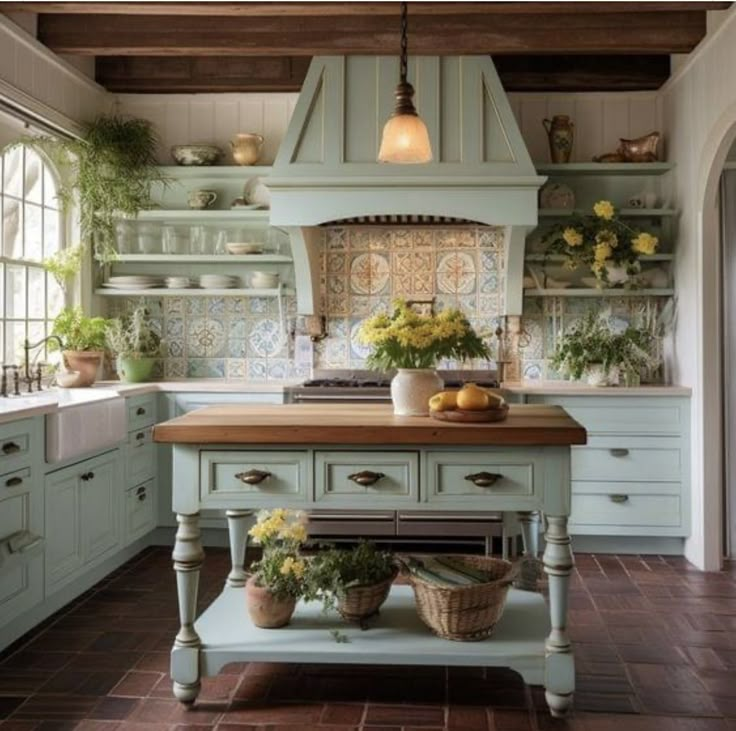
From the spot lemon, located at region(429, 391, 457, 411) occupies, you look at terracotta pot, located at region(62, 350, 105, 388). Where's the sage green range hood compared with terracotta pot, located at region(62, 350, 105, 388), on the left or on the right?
right

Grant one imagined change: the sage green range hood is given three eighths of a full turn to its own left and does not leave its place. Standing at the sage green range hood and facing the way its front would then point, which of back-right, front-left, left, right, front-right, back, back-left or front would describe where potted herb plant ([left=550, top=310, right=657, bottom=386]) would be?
front-right

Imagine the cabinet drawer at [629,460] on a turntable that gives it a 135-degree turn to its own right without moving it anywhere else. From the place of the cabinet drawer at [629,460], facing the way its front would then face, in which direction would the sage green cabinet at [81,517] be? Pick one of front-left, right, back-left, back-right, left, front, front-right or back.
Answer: left

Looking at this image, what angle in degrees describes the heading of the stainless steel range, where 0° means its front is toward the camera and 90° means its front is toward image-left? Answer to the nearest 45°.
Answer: approximately 0°

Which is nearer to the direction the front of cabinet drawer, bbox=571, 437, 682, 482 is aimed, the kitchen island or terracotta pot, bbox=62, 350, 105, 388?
the kitchen island

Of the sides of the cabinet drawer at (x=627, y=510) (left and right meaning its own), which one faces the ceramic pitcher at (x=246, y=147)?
right

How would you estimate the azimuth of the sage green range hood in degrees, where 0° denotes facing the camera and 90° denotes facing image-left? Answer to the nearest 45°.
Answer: approximately 0°
